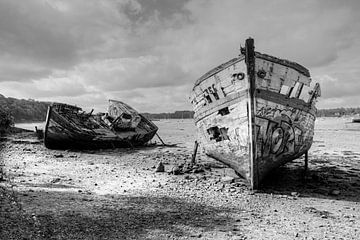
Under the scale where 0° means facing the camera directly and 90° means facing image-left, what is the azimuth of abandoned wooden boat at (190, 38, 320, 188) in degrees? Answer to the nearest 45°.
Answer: approximately 0°
